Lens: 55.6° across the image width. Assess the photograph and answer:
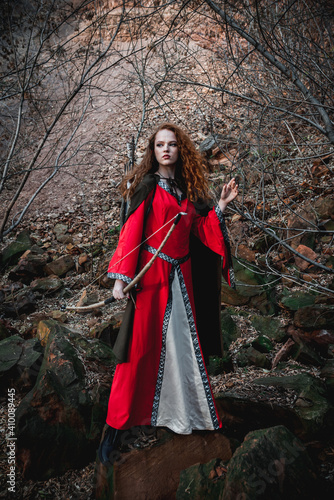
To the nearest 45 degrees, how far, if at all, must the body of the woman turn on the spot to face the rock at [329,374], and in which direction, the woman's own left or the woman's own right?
approximately 90° to the woman's own left

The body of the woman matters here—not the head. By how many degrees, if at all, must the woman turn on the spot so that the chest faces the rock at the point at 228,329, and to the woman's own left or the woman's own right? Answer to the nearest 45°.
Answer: approximately 90° to the woman's own left

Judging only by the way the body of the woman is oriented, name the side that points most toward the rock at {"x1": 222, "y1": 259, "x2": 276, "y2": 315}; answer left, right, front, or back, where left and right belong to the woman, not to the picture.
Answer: left

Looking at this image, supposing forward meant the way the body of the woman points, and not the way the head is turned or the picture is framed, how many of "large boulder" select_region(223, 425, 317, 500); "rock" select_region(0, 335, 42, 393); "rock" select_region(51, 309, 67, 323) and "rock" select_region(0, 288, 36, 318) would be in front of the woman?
1

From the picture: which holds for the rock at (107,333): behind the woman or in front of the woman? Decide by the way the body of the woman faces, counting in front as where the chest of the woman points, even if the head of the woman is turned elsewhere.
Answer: behind

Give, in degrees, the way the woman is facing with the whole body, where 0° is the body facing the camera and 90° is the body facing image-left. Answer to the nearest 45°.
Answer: approximately 315°

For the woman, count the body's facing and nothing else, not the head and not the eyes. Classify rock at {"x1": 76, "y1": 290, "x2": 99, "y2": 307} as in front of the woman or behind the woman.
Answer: behind

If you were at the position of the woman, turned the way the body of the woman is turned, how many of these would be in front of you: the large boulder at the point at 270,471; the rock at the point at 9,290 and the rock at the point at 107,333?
1

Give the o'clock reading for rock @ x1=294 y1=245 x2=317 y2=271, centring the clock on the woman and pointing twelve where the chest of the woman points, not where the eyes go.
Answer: The rock is roughly at 7 o'clock from the woman.

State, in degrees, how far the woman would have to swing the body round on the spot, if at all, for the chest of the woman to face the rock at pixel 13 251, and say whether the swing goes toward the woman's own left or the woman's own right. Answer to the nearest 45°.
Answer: approximately 180°

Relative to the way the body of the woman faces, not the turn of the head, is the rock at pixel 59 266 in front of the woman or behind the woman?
behind

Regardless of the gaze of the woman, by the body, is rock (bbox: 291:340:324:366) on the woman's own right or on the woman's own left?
on the woman's own left

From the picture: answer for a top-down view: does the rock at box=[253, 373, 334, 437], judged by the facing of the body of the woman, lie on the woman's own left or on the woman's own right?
on the woman's own left
